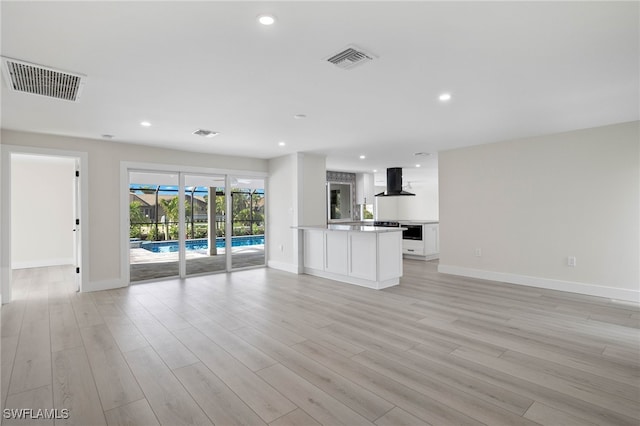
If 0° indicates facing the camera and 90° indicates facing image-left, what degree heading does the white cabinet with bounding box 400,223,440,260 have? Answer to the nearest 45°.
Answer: approximately 45°

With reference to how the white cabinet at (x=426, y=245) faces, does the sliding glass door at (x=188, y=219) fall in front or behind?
in front

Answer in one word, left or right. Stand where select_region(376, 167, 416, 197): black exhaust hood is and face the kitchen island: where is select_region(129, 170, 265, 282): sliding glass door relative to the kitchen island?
right

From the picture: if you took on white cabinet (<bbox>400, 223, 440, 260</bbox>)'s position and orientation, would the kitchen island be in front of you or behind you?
in front

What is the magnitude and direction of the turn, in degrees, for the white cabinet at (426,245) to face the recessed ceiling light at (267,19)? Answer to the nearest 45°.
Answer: approximately 45° to its left
